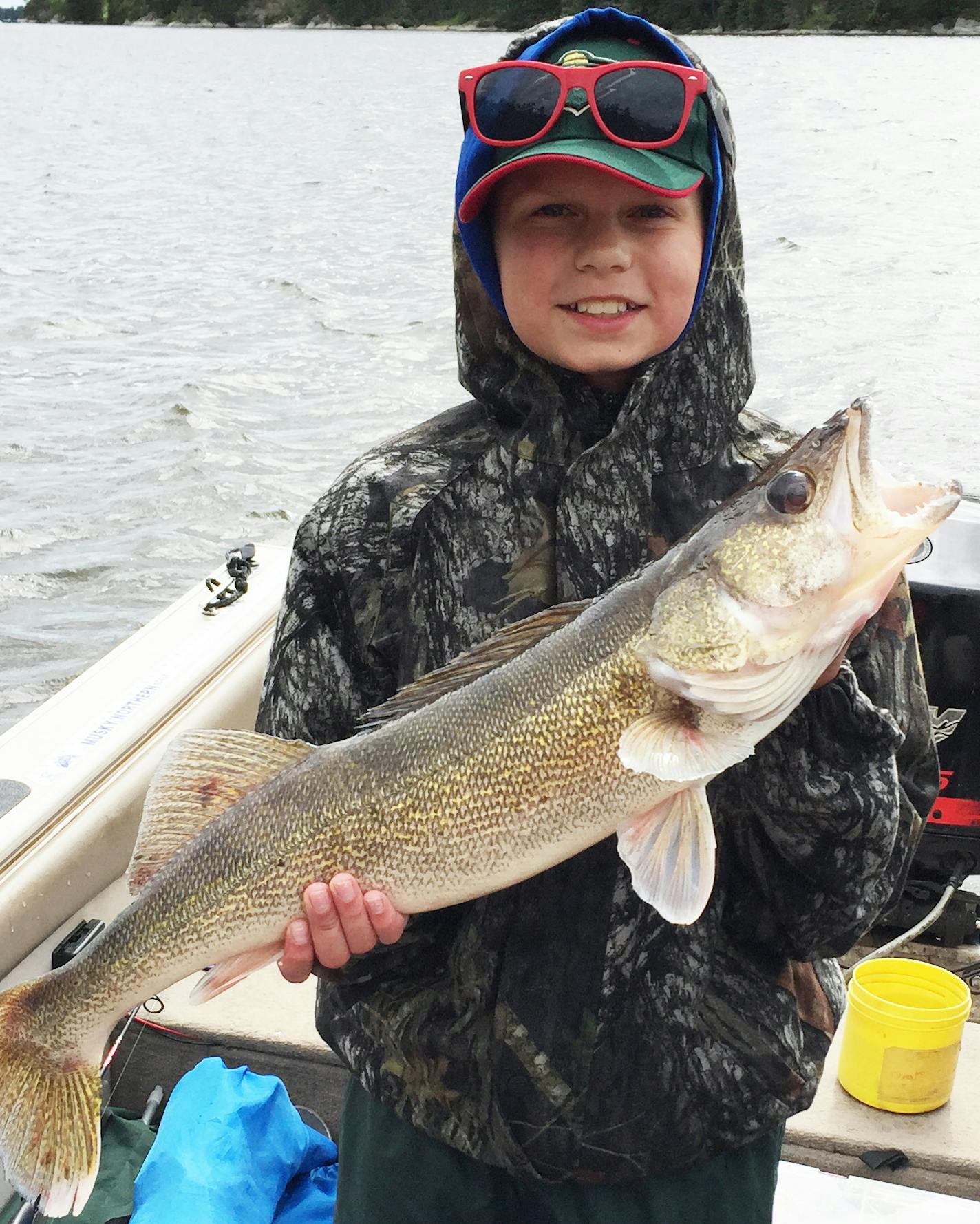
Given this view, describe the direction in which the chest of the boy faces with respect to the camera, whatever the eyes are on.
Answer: toward the camera

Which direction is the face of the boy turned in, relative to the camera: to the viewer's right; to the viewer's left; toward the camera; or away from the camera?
toward the camera
